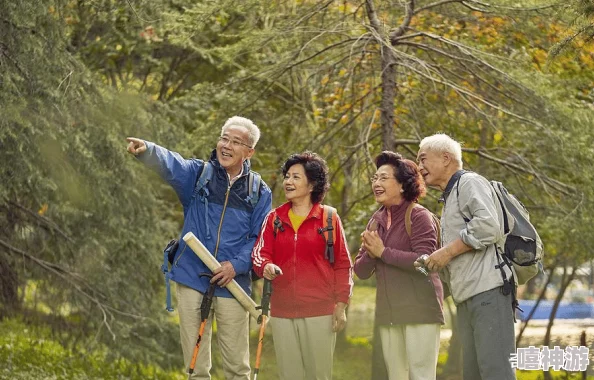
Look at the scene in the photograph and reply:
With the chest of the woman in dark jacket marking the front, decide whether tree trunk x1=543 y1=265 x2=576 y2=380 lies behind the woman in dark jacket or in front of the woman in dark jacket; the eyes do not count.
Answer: behind

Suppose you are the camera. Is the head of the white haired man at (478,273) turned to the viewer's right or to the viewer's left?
to the viewer's left

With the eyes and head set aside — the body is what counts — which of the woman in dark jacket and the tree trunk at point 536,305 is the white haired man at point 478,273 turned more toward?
the woman in dark jacket

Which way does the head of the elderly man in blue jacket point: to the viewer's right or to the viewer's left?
to the viewer's left

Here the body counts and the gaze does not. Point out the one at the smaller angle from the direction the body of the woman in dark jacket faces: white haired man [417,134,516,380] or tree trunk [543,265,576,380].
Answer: the white haired man

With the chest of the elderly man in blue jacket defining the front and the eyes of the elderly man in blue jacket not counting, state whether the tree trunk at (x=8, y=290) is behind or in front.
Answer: behind

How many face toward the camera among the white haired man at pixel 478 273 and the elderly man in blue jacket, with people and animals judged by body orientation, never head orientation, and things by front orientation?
1

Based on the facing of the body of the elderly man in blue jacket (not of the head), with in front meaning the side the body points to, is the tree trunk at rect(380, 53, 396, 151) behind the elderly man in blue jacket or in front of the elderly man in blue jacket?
behind

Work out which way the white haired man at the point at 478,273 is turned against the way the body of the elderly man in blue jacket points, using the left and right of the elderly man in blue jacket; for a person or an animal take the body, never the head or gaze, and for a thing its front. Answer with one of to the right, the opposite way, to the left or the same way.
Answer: to the right

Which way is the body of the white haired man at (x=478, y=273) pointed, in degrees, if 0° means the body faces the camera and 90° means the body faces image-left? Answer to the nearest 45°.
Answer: approximately 90°

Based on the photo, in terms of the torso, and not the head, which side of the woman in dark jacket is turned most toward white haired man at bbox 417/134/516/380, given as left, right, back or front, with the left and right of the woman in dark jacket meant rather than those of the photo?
left
